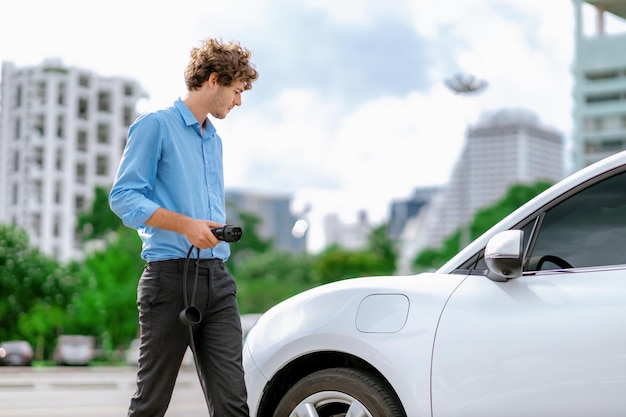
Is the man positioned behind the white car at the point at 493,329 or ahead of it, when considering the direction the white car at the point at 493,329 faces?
ahead

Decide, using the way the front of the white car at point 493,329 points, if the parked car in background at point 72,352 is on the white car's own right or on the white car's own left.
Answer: on the white car's own right

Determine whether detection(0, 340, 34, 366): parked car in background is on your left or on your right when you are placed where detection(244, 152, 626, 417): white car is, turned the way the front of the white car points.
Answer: on your right

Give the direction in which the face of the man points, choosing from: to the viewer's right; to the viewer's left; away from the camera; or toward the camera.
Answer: to the viewer's right

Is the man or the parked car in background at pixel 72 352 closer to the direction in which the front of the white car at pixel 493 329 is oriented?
the man

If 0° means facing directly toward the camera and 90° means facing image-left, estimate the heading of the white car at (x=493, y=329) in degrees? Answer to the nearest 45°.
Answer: approximately 90°
